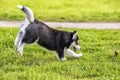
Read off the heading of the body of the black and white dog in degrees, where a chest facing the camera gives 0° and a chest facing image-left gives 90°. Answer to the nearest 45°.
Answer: approximately 270°
